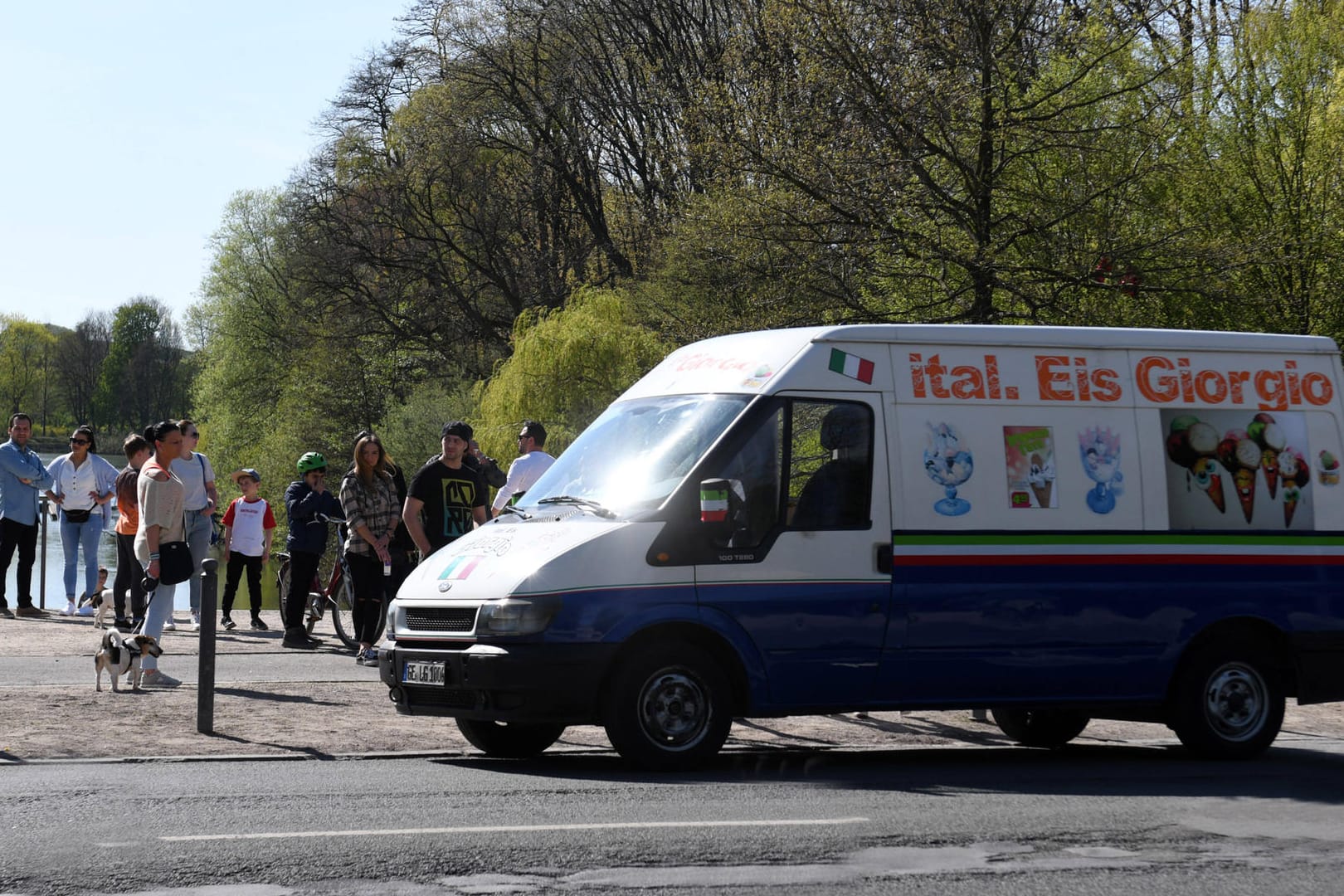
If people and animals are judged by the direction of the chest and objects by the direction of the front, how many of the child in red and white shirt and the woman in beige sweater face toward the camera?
1

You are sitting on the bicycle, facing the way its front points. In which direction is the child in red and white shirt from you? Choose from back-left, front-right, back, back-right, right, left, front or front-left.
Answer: back

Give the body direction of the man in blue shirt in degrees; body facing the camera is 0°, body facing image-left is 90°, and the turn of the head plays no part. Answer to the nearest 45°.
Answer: approximately 315°

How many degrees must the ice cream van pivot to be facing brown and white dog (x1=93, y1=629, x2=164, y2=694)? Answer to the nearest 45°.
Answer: approximately 45° to its right

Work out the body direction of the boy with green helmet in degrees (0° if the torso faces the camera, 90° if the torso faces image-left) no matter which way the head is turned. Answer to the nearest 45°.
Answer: approximately 315°

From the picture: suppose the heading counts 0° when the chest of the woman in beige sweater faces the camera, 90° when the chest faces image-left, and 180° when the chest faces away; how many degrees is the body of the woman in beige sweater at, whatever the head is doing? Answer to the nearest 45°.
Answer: approximately 270°

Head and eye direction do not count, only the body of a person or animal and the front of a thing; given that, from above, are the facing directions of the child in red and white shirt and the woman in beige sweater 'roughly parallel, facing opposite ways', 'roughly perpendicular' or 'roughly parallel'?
roughly perpendicular

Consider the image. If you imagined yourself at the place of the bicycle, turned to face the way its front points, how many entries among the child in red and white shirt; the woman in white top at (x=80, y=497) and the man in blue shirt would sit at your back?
3
